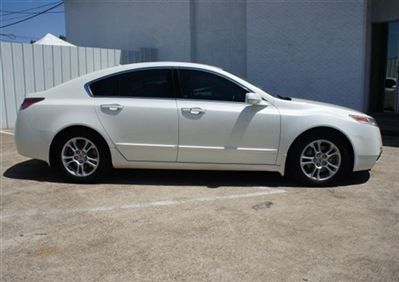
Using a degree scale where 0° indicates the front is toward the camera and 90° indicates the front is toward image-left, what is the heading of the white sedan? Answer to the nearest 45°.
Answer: approximately 270°

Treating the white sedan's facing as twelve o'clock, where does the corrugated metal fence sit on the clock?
The corrugated metal fence is roughly at 8 o'clock from the white sedan.
